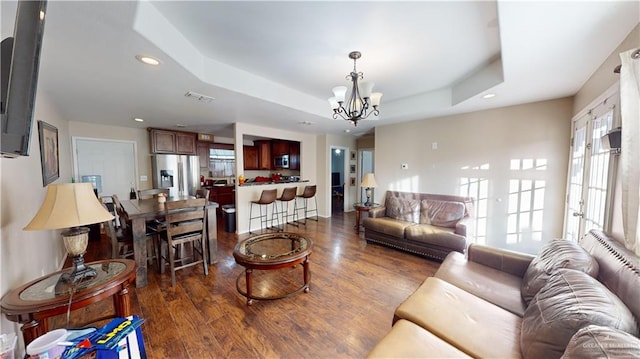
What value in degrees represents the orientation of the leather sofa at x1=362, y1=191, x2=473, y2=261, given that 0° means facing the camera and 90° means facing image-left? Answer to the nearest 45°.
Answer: approximately 45°

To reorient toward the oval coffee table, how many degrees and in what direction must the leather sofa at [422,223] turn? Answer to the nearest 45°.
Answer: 0° — it already faces it

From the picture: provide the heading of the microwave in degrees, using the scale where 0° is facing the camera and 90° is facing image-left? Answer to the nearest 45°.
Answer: approximately 0°

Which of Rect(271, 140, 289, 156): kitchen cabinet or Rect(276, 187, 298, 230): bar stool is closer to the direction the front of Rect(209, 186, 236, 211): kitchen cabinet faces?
the bar stool

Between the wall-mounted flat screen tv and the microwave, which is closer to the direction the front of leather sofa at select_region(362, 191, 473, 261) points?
the wall-mounted flat screen tv

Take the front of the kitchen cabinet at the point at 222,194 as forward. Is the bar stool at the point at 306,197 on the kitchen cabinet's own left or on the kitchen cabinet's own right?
on the kitchen cabinet's own left

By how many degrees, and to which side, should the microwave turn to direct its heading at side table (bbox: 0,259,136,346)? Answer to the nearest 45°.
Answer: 0° — it already faces it

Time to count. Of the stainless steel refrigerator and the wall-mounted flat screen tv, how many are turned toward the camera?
1

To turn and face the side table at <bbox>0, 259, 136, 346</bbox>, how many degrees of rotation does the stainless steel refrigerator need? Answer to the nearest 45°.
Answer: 0° — it already faces it
